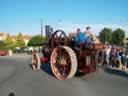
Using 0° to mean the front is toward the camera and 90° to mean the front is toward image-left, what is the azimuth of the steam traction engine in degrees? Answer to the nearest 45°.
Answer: approximately 135°
